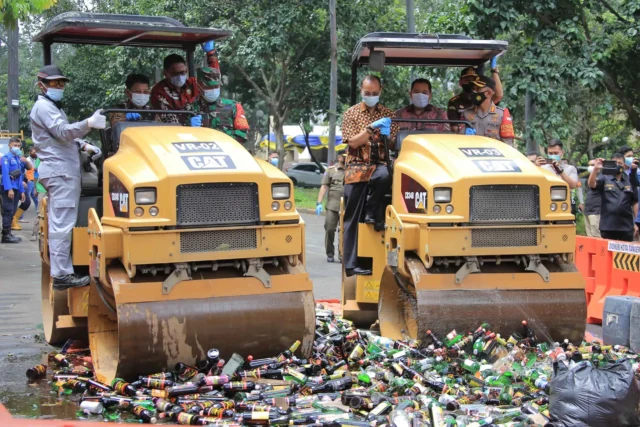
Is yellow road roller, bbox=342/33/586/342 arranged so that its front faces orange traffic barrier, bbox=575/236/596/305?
no

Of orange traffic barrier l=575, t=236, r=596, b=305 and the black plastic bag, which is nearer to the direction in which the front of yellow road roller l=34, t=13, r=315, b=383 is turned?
the black plastic bag

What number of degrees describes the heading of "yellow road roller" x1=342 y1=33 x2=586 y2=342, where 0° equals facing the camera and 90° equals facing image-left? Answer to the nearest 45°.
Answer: approximately 315°

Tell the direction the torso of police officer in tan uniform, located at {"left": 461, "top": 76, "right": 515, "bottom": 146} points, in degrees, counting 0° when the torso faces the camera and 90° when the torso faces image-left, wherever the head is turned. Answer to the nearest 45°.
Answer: approximately 45°

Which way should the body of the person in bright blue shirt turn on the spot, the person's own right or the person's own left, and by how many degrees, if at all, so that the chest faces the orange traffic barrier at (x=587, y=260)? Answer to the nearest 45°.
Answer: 0° — they already face it

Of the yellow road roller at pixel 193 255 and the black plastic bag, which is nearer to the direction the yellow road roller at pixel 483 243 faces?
the black plastic bag

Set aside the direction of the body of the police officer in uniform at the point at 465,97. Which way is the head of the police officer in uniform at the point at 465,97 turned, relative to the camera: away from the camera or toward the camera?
toward the camera

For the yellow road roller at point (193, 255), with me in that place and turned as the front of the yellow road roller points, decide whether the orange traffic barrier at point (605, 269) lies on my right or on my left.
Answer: on my left

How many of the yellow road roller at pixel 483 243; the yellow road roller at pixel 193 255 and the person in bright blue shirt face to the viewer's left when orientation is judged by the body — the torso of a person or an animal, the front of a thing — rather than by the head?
0

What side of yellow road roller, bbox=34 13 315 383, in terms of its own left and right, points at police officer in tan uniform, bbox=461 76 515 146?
left

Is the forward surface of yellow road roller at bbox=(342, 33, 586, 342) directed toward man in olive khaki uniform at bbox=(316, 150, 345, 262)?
no

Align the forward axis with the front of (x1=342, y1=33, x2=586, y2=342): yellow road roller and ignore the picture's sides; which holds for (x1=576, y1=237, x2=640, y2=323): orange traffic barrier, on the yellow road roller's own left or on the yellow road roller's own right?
on the yellow road roller's own left

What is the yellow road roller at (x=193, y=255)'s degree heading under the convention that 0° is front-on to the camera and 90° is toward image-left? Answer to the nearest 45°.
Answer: approximately 315°
